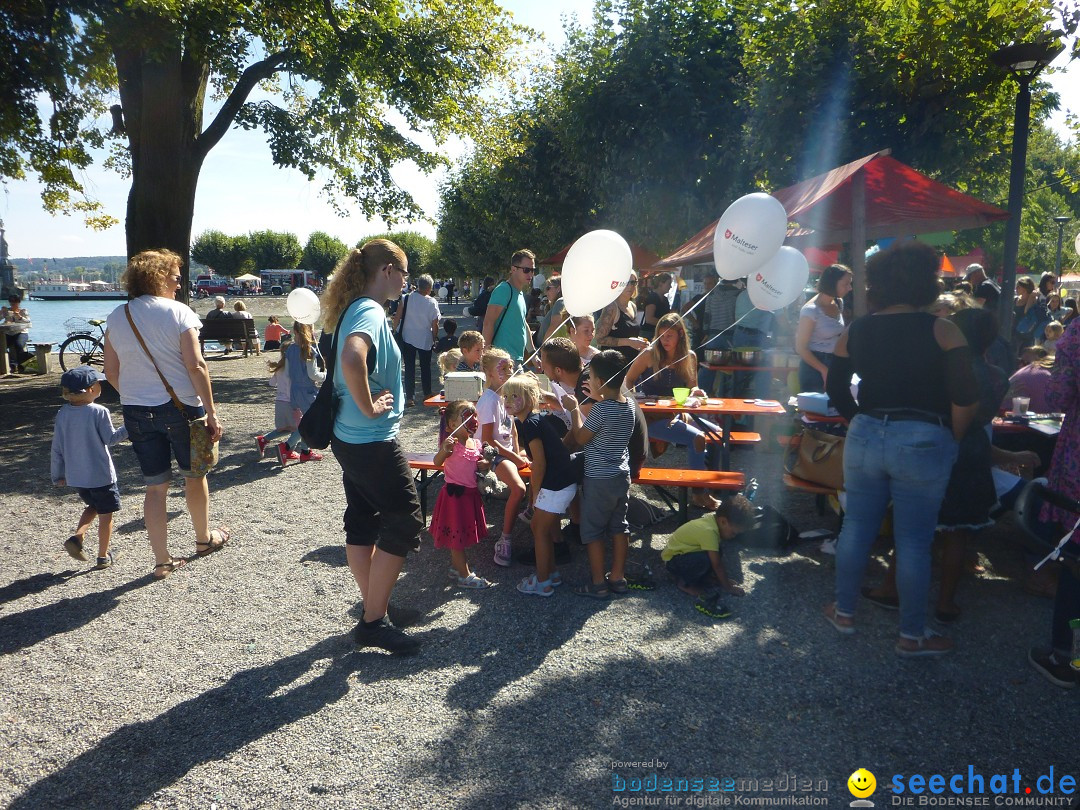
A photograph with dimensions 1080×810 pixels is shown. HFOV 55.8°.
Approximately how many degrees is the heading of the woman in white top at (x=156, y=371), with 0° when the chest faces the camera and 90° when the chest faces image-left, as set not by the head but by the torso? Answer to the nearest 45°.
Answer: approximately 225°

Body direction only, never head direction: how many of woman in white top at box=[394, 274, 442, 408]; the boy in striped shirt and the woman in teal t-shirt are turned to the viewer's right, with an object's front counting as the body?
1

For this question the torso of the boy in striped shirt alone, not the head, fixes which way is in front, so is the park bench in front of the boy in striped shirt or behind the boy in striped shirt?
in front

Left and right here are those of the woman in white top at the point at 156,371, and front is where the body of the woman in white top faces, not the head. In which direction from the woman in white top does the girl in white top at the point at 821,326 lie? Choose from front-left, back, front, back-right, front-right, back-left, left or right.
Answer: front-right

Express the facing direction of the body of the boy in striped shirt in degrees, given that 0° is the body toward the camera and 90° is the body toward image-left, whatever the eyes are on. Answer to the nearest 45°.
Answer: approximately 135°

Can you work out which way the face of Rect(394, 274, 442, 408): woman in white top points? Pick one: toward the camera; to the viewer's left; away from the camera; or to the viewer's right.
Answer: away from the camera

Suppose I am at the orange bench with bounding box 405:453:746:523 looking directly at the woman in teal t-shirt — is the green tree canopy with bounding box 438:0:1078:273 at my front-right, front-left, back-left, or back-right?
back-right

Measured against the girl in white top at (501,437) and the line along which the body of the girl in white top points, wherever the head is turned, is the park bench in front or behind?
behind

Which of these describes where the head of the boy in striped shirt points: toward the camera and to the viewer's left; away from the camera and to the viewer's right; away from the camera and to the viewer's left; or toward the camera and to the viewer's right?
away from the camera and to the viewer's left

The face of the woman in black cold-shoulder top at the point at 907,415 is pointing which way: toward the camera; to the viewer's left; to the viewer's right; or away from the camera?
away from the camera

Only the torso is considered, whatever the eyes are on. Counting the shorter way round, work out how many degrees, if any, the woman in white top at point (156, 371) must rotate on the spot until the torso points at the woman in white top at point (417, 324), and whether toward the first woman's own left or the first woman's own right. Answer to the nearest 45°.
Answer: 0° — they already face them

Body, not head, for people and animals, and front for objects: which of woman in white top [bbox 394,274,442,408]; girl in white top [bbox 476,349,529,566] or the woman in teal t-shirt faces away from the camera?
the woman in white top

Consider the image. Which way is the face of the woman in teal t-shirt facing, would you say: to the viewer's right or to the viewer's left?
to the viewer's right

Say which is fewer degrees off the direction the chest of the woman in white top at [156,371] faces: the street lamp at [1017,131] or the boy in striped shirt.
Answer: the street lamp

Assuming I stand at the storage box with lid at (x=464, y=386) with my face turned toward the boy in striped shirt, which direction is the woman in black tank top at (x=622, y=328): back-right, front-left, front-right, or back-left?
back-left
